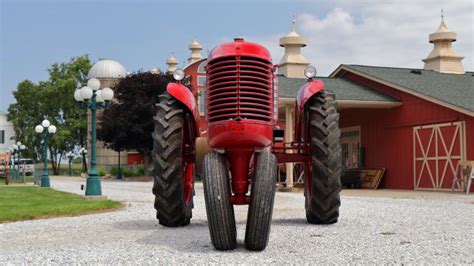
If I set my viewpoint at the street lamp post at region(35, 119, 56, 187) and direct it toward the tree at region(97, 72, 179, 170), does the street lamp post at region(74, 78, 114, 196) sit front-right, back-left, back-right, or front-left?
back-right

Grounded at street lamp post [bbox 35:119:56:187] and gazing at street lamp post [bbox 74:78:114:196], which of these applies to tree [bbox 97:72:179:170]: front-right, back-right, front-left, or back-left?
back-left

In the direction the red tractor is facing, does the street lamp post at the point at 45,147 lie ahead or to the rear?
to the rear

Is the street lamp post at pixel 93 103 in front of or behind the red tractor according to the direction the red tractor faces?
behind

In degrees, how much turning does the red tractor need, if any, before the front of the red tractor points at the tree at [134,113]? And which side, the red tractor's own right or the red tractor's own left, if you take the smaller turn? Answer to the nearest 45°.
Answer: approximately 180°

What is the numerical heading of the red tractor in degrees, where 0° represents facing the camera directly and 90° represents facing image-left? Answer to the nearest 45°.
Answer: approximately 0°
